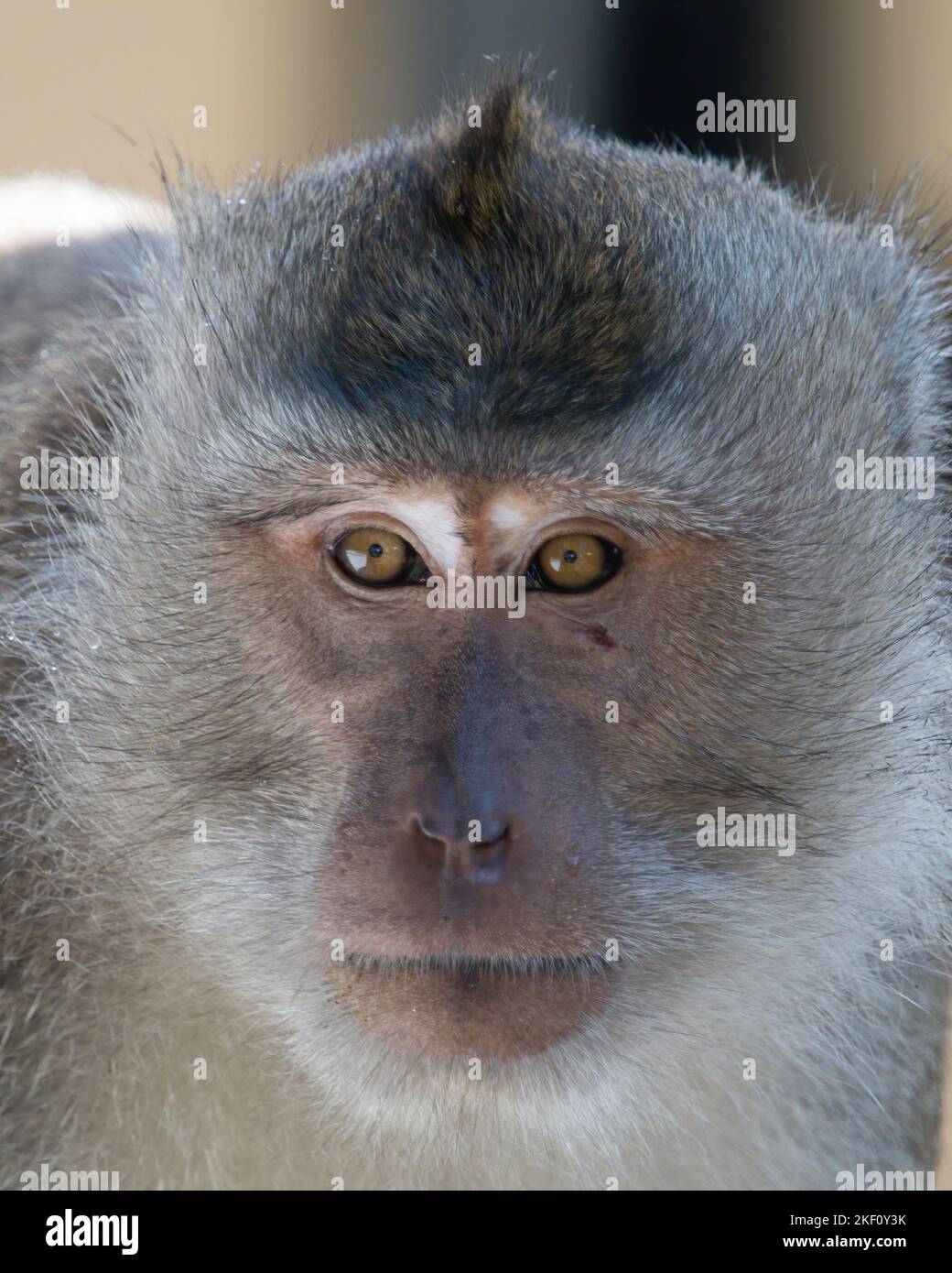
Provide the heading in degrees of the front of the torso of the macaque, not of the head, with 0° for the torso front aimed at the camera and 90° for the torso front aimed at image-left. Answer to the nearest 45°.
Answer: approximately 0°
